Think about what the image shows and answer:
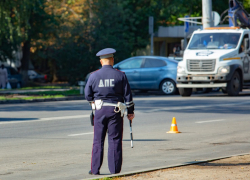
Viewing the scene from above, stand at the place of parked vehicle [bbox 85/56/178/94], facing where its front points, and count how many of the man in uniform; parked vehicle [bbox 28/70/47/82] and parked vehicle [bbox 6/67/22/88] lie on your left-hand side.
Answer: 1

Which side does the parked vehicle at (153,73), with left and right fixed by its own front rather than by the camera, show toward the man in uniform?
left

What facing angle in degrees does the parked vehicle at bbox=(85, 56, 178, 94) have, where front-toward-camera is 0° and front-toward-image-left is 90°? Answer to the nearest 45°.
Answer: approximately 90°

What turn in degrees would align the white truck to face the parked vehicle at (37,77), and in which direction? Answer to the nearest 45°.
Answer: approximately 90° to its right

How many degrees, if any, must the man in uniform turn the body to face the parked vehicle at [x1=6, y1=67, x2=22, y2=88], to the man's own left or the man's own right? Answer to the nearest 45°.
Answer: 0° — they already face it

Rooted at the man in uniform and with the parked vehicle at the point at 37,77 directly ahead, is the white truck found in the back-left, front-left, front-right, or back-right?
front-right

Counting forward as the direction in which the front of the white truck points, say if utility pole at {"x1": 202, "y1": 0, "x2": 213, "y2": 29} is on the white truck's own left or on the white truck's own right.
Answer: on the white truck's own right

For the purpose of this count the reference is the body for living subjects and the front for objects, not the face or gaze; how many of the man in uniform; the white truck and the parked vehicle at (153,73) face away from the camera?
1

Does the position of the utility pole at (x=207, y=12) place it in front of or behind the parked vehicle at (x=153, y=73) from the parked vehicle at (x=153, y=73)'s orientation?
behind

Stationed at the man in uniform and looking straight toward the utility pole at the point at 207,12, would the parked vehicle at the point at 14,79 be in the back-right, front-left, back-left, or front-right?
front-left

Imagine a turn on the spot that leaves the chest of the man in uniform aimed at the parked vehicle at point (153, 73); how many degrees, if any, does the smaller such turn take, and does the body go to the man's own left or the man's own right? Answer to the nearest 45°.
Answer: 0° — they already face it

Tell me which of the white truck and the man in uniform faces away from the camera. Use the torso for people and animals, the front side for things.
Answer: the man in uniform

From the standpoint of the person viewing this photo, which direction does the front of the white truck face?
facing the viewer and to the left of the viewer

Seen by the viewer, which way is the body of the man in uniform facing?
away from the camera
